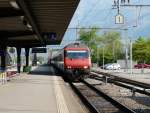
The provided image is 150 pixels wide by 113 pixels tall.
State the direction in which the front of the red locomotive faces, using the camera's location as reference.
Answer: facing the viewer
